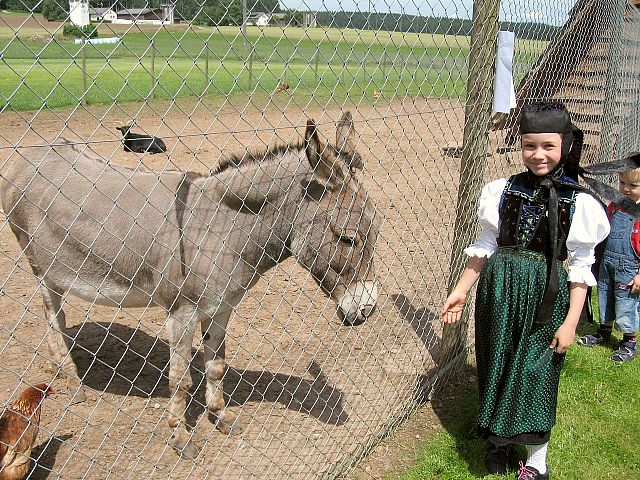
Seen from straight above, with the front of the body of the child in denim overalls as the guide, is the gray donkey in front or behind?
in front

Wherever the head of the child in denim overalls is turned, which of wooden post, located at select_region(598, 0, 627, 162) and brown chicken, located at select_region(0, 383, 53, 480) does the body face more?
the brown chicken

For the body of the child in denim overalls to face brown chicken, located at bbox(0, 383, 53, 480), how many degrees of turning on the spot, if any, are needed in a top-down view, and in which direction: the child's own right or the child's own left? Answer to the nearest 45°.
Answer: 0° — they already face it

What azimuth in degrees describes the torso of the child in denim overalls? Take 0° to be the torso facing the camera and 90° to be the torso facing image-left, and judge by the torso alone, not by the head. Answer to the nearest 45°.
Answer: approximately 45°

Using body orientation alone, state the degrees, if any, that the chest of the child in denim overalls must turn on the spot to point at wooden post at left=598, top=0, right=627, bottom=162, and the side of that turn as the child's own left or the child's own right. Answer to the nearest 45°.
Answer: approximately 135° to the child's own right
